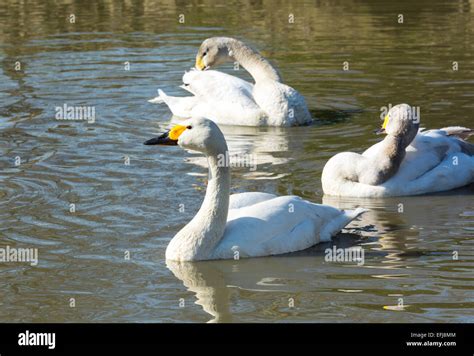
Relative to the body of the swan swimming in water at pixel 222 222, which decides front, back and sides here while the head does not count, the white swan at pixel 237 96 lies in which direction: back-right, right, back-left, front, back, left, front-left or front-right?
right

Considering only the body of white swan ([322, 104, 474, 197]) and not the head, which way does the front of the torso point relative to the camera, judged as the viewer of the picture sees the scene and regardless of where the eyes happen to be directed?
to the viewer's left

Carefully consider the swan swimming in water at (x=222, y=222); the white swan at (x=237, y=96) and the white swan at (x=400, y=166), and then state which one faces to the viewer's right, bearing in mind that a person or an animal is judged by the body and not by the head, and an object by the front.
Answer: the white swan at (x=237, y=96)

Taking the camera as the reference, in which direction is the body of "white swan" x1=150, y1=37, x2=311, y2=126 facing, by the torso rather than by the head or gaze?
to the viewer's right

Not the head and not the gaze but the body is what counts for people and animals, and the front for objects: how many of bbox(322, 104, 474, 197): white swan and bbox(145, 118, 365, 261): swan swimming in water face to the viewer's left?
2

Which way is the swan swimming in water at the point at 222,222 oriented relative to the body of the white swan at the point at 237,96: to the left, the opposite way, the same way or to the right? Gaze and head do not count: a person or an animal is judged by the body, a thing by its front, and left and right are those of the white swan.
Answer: the opposite way

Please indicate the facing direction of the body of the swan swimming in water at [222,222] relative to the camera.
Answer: to the viewer's left

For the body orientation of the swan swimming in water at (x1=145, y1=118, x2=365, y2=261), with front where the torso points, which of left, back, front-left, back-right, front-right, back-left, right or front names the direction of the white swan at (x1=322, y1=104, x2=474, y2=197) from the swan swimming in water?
back-right

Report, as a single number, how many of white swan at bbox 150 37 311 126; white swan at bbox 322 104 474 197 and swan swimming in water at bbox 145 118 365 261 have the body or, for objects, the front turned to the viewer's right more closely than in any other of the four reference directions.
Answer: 1

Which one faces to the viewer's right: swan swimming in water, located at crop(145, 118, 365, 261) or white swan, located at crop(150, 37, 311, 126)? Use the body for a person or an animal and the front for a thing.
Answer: the white swan
